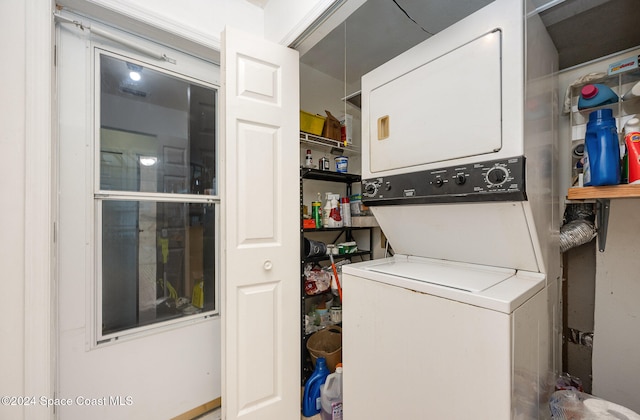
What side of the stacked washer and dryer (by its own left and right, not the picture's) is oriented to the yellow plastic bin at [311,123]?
right

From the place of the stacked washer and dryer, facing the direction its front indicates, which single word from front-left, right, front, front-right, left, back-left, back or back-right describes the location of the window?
front-right

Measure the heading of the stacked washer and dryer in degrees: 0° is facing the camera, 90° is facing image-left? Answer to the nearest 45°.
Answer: approximately 45°

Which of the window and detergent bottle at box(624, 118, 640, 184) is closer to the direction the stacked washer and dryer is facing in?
the window

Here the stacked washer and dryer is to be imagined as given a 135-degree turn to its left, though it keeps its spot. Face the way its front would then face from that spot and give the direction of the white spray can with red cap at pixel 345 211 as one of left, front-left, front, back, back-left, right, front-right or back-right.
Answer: back-left

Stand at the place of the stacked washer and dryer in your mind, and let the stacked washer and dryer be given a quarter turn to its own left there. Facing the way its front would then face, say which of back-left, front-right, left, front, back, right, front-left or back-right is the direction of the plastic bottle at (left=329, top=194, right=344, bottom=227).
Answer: back
